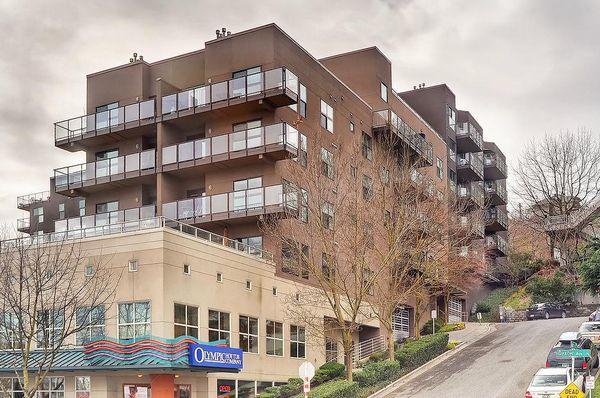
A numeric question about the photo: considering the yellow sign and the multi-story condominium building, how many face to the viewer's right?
0

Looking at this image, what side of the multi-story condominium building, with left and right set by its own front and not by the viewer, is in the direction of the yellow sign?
left

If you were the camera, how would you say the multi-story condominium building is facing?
facing the viewer and to the left of the viewer

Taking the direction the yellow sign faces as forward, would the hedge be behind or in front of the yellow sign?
behind

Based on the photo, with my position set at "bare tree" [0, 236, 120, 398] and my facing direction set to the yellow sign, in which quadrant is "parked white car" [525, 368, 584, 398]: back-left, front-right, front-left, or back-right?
front-left

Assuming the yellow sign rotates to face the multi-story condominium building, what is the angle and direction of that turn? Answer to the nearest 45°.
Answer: approximately 135° to its right

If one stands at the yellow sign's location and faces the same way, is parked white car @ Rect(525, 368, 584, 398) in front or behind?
behind

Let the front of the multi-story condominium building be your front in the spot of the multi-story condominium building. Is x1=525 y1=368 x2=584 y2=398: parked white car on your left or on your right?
on your left

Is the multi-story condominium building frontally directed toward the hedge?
no

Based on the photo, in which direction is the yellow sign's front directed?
toward the camera

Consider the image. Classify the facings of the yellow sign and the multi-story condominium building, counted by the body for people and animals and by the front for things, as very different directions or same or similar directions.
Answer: same or similar directions
